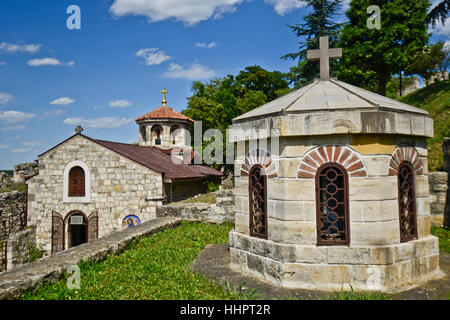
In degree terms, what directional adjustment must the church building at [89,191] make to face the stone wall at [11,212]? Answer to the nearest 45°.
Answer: approximately 90° to its right

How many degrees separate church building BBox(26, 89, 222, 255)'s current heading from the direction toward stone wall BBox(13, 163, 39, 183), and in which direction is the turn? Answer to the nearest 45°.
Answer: approximately 90° to its right

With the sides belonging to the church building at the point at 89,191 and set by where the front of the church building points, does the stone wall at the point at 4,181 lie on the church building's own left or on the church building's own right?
on the church building's own right

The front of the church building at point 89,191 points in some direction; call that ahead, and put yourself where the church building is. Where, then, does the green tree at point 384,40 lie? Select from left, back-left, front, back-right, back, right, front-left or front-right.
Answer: back-left

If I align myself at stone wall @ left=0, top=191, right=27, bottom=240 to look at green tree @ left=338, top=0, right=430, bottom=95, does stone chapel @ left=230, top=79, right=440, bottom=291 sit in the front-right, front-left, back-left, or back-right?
front-right

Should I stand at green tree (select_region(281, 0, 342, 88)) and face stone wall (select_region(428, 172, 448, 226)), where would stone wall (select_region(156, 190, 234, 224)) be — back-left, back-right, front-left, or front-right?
front-right

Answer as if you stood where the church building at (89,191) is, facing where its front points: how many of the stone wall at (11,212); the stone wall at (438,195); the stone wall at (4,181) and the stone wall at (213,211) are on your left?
2

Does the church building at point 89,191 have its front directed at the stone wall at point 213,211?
no

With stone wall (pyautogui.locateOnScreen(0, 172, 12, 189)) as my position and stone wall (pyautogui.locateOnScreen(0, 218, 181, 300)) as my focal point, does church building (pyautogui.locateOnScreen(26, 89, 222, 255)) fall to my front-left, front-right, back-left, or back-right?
front-left

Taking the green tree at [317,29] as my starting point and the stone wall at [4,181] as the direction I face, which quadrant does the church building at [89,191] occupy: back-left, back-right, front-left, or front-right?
front-left

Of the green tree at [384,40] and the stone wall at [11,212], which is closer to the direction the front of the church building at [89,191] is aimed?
the stone wall

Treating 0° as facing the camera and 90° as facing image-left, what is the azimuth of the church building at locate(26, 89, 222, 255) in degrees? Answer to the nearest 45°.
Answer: approximately 45°

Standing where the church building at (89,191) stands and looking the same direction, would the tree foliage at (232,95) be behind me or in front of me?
behind
